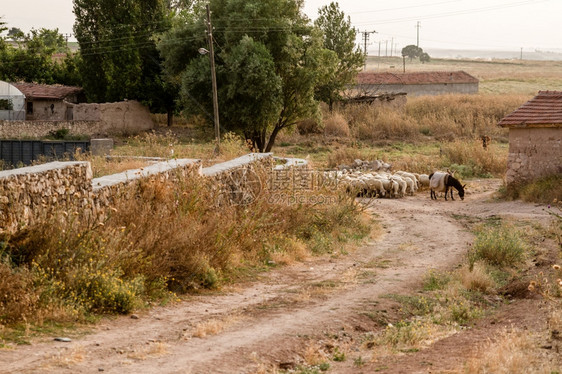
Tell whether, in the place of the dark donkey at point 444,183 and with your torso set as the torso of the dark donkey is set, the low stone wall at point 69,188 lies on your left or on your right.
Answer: on your right

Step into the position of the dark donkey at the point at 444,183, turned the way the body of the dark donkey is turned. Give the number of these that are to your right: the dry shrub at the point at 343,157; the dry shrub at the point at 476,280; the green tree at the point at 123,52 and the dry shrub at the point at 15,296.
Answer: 2

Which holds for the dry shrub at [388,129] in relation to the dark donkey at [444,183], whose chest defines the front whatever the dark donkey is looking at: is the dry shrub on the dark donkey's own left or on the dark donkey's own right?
on the dark donkey's own left

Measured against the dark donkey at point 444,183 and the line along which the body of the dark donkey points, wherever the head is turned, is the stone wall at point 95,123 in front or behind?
behind

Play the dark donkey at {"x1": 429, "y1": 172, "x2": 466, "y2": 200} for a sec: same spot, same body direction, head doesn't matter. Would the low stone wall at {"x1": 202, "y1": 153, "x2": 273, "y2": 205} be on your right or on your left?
on your right

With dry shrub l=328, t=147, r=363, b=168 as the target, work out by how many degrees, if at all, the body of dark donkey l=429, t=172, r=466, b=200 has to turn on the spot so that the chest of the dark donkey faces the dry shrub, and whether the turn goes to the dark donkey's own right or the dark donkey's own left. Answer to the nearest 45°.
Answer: approximately 135° to the dark donkey's own left

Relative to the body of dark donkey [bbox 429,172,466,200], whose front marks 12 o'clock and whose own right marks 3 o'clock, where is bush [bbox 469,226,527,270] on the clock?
The bush is roughly at 3 o'clock from the dark donkey.

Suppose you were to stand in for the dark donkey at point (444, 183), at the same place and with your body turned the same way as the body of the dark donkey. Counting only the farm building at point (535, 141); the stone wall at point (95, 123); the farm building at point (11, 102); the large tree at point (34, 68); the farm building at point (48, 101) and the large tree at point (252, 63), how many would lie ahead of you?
1

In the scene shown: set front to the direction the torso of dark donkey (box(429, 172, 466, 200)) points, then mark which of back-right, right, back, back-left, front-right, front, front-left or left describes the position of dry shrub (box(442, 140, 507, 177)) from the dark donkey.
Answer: left

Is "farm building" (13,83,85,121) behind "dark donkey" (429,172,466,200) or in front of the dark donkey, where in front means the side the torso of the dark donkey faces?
behind

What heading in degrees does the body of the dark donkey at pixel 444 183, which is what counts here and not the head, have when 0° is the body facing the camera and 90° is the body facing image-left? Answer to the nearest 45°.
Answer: approximately 270°

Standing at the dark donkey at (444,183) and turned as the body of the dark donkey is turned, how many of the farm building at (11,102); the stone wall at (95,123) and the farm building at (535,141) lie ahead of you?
1

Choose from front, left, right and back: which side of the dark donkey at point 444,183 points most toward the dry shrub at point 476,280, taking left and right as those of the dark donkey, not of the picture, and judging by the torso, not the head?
right

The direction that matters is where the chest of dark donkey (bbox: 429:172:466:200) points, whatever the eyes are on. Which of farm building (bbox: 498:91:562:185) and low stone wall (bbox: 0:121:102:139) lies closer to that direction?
the farm building

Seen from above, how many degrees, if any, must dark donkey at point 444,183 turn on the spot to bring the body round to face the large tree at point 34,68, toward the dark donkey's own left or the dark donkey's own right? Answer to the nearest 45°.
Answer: approximately 135° to the dark donkey's own left
